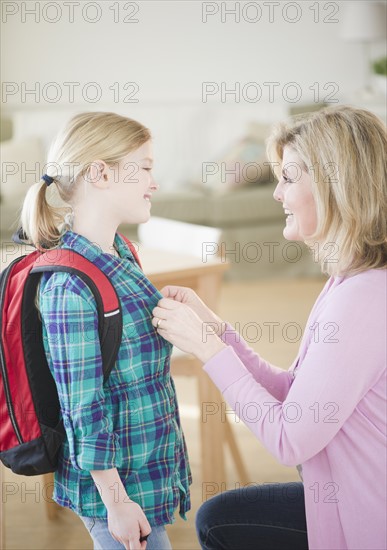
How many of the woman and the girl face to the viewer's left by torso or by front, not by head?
1

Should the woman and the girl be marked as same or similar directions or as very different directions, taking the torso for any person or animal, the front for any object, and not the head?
very different directions

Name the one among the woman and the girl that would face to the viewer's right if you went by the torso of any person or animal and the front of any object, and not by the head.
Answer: the girl

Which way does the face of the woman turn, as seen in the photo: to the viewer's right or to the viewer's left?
to the viewer's left

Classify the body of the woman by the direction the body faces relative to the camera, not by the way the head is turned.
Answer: to the viewer's left

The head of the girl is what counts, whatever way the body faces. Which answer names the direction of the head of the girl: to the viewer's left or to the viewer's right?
to the viewer's right

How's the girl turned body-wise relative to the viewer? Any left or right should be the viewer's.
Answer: facing to the right of the viewer
